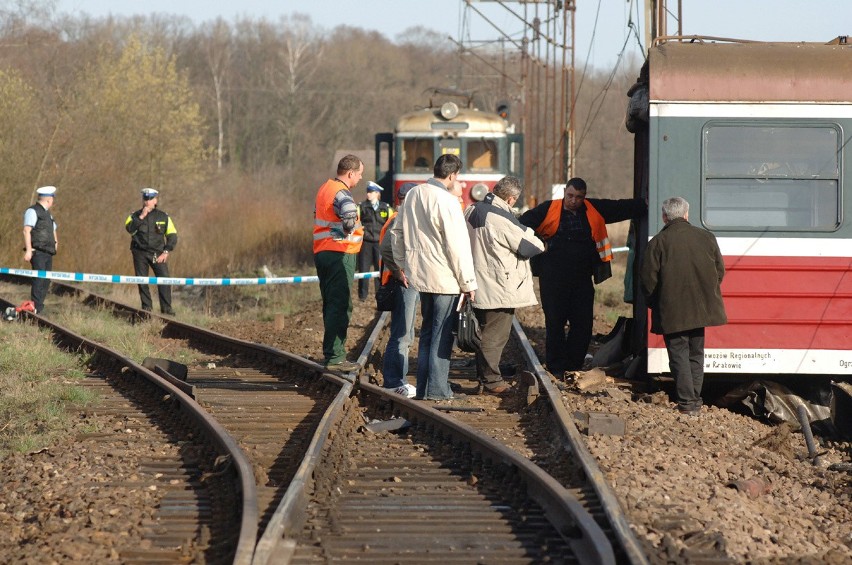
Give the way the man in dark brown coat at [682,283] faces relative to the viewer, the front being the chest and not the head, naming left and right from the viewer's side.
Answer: facing away from the viewer

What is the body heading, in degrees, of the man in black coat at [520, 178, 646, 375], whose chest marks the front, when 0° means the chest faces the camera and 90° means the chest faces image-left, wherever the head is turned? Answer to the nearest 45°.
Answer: approximately 0°

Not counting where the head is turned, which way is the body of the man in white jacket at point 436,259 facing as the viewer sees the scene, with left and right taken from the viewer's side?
facing away from the viewer and to the right of the viewer

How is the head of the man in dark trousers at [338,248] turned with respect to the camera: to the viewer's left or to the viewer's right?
to the viewer's right

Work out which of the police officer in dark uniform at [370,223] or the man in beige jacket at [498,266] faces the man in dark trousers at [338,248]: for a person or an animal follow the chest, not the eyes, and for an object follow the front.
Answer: the police officer in dark uniform

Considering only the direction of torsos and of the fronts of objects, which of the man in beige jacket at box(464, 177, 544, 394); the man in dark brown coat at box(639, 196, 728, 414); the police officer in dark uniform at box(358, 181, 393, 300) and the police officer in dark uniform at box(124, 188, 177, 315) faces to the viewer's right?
the man in beige jacket

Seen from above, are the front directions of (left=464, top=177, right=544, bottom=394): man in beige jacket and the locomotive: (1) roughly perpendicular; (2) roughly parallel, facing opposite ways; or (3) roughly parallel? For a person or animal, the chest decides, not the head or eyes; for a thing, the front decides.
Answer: roughly perpendicular

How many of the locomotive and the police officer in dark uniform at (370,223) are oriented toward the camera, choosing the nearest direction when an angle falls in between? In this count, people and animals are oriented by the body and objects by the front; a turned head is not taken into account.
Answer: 2

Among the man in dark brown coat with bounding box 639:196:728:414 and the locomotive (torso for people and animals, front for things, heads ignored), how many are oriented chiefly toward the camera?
1

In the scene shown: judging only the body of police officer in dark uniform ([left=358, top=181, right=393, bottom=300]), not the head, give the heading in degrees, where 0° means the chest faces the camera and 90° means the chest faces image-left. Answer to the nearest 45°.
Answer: approximately 0°

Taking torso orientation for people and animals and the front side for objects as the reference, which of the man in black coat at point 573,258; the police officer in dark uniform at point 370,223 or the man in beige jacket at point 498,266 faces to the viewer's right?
the man in beige jacket

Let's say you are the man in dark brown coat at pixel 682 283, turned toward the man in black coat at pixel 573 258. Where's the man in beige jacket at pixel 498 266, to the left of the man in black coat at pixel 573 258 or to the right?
left

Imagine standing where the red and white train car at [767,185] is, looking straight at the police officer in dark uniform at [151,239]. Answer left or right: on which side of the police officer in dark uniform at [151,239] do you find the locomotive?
right
